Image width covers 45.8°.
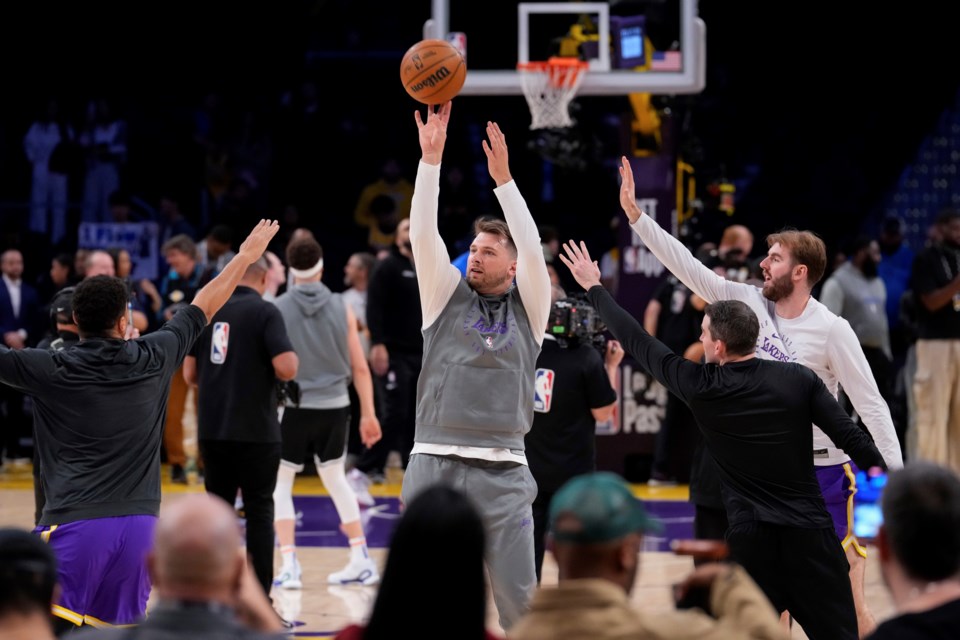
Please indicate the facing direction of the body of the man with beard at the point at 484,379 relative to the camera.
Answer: toward the camera

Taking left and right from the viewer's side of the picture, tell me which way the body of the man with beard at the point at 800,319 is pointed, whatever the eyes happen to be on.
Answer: facing the viewer and to the left of the viewer

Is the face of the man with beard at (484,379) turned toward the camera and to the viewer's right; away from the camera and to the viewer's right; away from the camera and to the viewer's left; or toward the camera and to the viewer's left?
toward the camera and to the viewer's left

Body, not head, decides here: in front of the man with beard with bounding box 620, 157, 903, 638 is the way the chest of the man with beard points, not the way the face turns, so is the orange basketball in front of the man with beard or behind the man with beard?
in front

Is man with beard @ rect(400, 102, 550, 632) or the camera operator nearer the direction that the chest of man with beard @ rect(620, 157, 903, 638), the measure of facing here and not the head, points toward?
the man with beard

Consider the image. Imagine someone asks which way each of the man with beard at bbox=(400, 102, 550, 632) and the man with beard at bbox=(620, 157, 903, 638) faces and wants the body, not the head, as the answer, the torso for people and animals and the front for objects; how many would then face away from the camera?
0

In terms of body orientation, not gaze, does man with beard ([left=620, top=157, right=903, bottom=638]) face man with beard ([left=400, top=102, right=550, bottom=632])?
yes

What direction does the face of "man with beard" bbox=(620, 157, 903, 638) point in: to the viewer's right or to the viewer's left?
to the viewer's left
